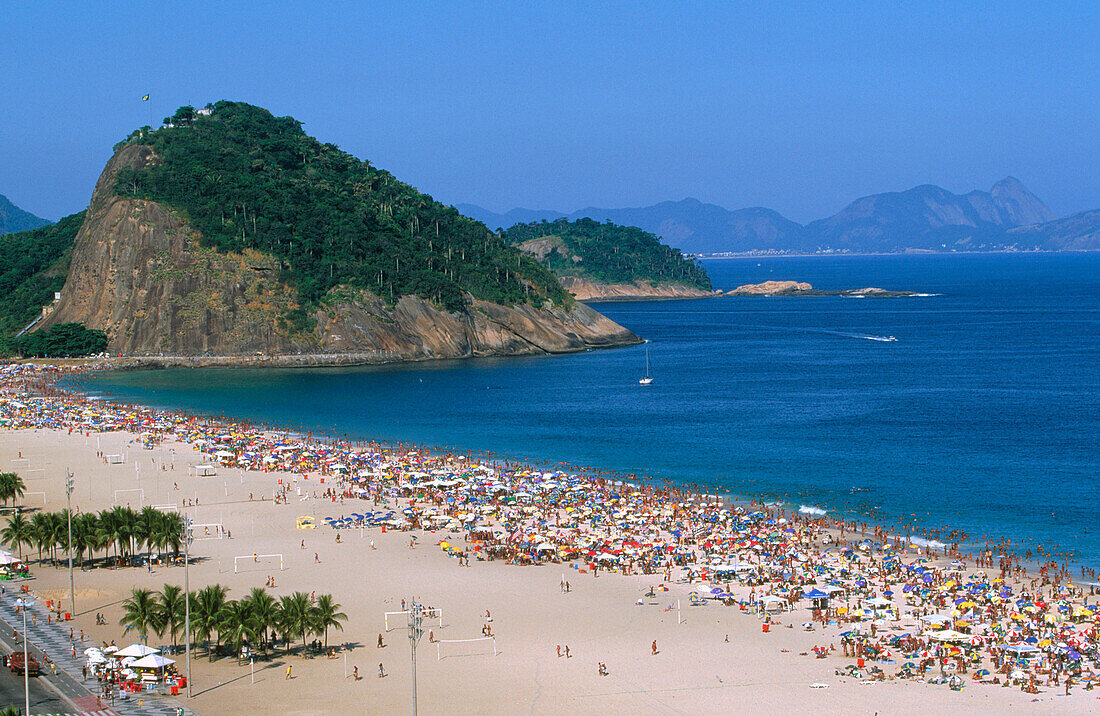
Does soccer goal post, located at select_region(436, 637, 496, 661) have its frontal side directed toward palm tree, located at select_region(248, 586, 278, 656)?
no

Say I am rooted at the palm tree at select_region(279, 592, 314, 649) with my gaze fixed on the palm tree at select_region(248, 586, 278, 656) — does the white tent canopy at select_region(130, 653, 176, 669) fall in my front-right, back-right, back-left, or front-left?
front-left

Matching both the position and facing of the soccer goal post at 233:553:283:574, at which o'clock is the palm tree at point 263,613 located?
The palm tree is roughly at 12 o'clock from the soccer goal post.

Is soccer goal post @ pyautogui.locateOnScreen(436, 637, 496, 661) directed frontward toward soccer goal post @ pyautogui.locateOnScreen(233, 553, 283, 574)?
no

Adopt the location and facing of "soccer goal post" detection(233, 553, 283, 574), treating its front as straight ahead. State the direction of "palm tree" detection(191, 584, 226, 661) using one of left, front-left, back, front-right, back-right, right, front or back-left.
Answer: front
